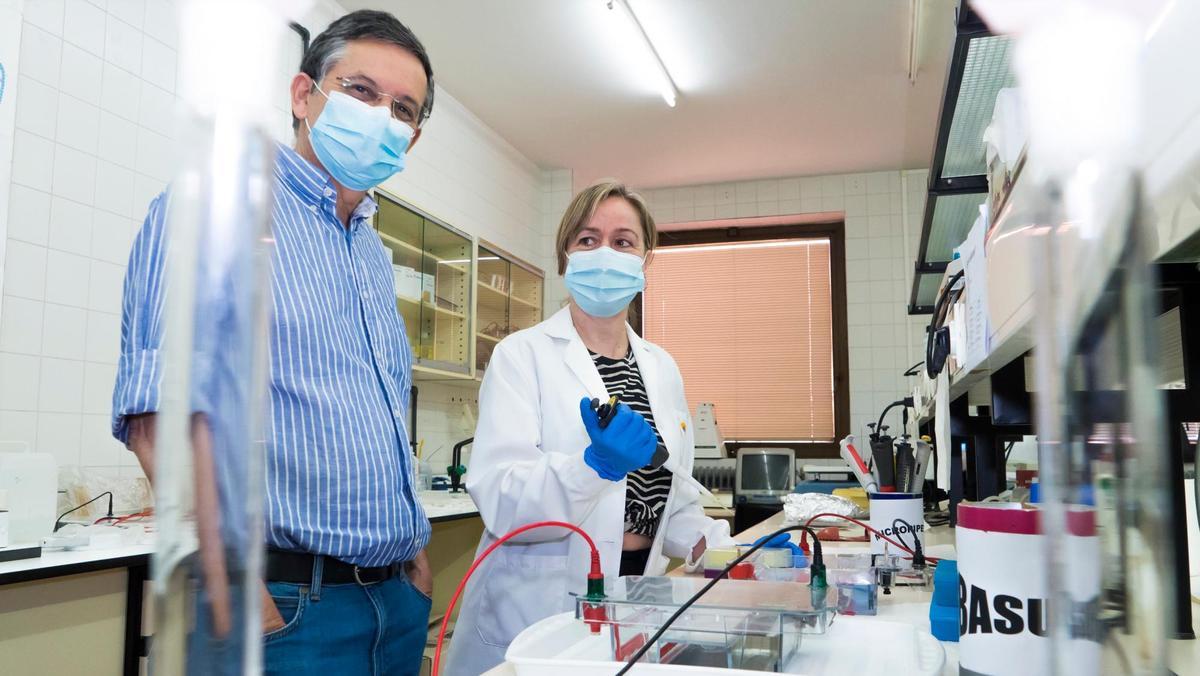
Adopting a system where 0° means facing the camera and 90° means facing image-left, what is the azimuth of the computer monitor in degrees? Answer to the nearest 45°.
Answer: approximately 0°

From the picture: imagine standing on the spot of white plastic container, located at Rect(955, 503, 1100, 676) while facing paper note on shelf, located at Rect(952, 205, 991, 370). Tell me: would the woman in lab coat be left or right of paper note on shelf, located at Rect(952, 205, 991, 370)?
left

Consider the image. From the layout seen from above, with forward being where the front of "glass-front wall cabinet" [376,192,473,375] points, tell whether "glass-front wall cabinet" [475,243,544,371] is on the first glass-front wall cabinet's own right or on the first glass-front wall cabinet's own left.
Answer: on the first glass-front wall cabinet's own left

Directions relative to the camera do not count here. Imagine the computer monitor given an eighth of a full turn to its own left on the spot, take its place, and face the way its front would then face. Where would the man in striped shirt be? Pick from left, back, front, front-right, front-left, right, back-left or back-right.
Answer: front-right

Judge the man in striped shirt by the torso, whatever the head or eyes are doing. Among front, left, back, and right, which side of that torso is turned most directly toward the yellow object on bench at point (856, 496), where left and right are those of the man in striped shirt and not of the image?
left

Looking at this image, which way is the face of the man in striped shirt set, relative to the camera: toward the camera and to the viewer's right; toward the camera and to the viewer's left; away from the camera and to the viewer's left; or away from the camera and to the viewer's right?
toward the camera and to the viewer's right

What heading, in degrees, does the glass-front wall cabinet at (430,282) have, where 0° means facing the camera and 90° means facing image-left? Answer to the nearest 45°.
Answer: approximately 315°

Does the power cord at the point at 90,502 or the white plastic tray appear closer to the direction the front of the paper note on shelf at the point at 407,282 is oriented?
the white plastic tray

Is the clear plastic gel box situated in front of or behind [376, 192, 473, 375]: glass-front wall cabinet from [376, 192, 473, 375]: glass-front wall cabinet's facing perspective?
in front

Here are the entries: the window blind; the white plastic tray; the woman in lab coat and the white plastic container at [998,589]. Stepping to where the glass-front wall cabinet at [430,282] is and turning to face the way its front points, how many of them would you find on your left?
1

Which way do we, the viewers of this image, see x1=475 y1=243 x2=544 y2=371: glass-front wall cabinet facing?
facing the viewer and to the right of the viewer

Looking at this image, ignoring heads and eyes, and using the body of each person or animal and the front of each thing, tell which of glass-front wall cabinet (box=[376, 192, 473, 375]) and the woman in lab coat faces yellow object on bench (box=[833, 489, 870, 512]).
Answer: the glass-front wall cabinet

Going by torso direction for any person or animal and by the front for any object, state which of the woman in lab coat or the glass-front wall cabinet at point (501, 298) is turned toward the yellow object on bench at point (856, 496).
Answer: the glass-front wall cabinet

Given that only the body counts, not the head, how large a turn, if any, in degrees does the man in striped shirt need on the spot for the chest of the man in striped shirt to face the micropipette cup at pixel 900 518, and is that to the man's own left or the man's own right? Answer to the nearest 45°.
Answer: approximately 45° to the man's own left

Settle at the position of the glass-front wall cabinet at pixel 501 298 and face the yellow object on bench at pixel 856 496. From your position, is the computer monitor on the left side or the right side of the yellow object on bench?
left
